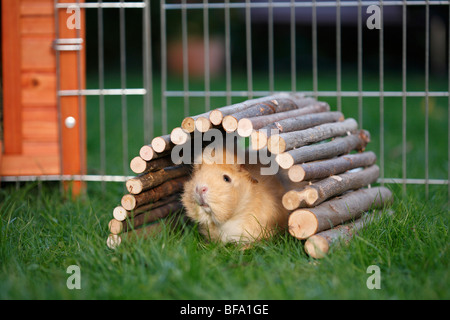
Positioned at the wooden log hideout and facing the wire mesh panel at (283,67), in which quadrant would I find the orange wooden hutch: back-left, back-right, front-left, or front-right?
front-left

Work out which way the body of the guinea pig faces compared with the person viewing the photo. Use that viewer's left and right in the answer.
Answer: facing the viewer and to the left of the viewer

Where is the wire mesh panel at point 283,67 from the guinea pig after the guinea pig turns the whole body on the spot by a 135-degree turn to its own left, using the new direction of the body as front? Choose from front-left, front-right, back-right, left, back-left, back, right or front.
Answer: left

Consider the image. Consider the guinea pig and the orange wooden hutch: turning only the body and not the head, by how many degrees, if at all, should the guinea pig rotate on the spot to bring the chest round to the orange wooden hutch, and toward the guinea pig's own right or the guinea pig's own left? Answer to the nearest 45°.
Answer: approximately 90° to the guinea pig's own right
